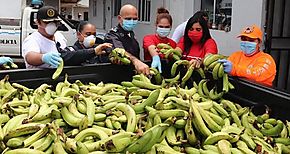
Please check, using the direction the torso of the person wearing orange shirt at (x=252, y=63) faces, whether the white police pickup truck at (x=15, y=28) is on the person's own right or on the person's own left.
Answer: on the person's own right

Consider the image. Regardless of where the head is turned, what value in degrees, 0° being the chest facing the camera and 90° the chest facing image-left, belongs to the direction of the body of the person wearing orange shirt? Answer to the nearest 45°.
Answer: approximately 45°

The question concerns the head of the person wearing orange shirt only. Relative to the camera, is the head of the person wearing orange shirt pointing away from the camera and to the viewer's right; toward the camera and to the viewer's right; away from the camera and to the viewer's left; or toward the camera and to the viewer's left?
toward the camera and to the viewer's left

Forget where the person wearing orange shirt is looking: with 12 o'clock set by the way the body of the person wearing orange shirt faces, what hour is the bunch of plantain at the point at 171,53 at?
The bunch of plantain is roughly at 2 o'clock from the person wearing orange shirt.
